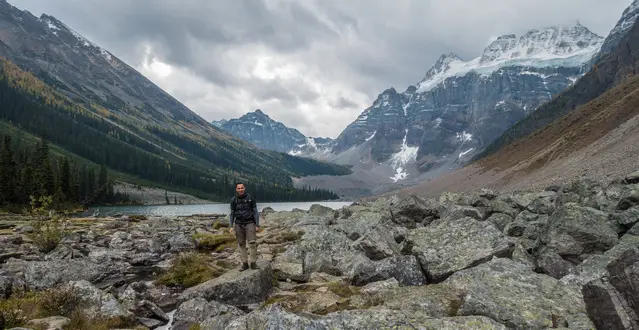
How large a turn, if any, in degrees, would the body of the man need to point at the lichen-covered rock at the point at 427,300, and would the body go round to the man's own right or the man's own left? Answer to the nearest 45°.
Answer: approximately 45° to the man's own left

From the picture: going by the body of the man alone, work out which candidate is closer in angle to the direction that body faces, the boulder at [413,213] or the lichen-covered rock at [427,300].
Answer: the lichen-covered rock

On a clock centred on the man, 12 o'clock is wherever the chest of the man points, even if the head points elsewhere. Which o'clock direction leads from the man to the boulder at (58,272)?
The boulder is roughly at 3 o'clock from the man.

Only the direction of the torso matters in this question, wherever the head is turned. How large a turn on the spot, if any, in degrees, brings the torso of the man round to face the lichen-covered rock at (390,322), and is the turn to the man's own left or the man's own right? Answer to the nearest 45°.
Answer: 0° — they already face it

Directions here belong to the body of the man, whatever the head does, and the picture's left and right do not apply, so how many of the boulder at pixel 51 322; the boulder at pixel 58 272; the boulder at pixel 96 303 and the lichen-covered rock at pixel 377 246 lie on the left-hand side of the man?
1

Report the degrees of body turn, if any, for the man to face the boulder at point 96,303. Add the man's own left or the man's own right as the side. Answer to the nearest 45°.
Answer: approximately 45° to the man's own right

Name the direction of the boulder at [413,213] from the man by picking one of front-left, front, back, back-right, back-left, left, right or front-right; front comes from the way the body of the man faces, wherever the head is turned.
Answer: back-left

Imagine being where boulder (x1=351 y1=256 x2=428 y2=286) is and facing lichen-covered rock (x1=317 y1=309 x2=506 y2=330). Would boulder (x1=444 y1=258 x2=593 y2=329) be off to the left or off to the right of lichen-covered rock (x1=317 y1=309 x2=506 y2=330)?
left

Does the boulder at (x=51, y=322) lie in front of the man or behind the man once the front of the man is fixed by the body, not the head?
in front

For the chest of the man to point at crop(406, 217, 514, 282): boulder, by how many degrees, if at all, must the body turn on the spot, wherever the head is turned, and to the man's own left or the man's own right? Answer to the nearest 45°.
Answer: approximately 45° to the man's own left

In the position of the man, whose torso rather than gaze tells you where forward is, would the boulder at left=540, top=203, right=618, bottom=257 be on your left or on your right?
on your left

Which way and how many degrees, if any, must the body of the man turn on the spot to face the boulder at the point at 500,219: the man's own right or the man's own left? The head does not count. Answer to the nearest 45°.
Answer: approximately 90° to the man's own left

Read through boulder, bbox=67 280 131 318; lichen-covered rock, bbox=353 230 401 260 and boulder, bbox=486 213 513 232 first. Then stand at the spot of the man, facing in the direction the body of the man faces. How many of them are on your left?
2

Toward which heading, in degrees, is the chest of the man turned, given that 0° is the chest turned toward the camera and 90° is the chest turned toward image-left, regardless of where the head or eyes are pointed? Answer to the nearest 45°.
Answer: approximately 0°
